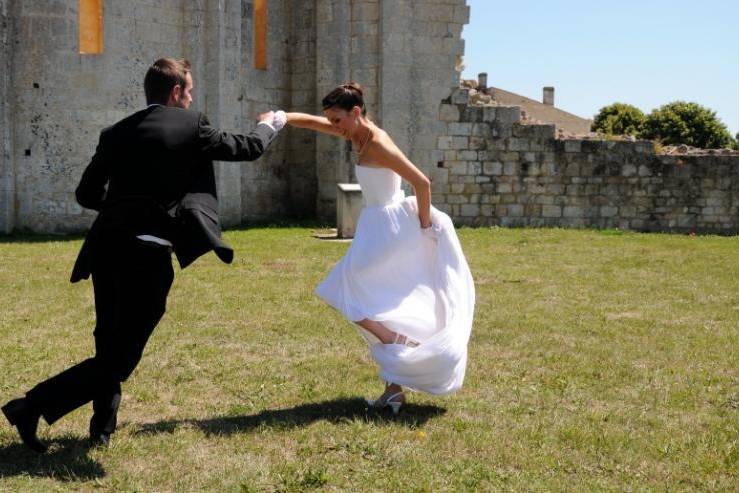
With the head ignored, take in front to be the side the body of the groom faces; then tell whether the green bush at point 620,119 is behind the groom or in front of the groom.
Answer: in front

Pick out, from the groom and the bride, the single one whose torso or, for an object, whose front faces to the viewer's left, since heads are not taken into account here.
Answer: the bride

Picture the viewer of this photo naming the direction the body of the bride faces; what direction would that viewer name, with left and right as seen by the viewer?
facing to the left of the viewer

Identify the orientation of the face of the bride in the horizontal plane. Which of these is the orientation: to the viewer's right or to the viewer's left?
to the viewer's left

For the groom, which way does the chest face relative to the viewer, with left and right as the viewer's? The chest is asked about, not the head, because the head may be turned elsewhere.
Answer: facing away from the viewer and to the right of the viewer

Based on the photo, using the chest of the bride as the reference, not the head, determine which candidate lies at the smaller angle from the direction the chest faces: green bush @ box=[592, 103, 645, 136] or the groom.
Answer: the groom

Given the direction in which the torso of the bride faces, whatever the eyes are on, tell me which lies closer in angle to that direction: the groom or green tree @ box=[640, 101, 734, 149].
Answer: the groom

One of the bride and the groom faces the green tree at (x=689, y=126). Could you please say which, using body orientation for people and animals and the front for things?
the groom

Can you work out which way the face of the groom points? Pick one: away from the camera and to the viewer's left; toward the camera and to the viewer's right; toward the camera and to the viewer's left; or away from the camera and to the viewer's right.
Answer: away from the camera and to the viewer's right

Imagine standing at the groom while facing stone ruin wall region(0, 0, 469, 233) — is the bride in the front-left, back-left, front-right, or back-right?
front-right

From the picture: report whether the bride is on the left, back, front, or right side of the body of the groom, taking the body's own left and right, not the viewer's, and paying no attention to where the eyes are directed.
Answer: front

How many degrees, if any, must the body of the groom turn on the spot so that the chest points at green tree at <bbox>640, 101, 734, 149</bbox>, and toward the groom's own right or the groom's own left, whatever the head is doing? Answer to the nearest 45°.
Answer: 0° — they already face it

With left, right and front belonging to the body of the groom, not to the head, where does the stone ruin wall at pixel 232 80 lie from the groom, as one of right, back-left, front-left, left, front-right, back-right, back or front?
front-left
